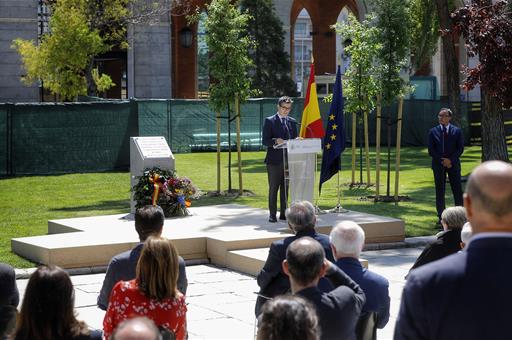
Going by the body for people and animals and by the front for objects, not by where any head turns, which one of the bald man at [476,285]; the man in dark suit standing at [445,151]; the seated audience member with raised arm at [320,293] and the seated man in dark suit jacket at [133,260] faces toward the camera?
the man in dark suit standing

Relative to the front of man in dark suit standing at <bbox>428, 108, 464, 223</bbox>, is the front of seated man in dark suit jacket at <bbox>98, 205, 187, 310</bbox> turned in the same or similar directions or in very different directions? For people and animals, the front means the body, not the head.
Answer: very different directions

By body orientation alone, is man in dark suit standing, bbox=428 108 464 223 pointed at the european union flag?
no

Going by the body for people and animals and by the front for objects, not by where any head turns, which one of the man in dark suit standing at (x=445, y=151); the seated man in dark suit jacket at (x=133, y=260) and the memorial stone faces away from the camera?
the seated man in dark suit jacket

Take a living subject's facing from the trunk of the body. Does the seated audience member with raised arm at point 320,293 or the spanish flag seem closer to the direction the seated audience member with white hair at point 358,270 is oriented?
the spanish flag

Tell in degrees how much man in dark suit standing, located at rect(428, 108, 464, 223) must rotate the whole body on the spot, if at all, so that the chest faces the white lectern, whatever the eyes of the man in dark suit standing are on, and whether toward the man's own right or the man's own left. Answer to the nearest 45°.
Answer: approximately 45° to the man's own right

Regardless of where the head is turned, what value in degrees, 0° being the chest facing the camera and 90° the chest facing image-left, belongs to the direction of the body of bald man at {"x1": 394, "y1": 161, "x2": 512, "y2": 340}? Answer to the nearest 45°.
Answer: approximately 180°

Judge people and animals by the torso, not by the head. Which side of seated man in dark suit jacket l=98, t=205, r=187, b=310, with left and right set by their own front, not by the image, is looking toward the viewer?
back

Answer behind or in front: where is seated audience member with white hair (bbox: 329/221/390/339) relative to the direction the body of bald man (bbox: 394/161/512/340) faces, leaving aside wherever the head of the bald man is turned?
in front

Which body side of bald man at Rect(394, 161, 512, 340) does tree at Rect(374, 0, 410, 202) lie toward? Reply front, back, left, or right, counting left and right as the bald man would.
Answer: front

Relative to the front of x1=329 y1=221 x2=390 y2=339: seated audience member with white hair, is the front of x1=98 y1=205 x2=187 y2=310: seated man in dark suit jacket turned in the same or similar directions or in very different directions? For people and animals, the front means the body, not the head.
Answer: same or similar directions

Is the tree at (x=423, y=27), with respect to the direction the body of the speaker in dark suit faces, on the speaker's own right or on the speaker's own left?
on the speaker's own left

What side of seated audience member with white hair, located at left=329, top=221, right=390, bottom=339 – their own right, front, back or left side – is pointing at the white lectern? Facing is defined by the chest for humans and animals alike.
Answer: front

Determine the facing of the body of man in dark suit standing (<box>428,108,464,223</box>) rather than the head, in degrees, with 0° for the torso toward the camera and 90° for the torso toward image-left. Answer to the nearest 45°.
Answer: approximately 0°

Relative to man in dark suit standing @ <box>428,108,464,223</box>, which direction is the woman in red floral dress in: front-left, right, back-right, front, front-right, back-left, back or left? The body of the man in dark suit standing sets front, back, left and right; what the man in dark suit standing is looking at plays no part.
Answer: front

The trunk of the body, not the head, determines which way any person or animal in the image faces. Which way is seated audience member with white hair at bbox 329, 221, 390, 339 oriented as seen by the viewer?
away from the camera

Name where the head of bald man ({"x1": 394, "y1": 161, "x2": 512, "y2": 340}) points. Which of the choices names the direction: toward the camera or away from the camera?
away from the camera

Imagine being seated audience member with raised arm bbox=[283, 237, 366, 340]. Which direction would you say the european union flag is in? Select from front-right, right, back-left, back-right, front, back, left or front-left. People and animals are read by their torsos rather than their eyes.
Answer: front

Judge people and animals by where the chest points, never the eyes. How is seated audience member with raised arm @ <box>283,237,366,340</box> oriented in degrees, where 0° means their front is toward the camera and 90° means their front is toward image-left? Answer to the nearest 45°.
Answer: approximately 180°

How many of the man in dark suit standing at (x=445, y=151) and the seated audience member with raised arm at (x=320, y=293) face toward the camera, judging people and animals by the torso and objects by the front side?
1

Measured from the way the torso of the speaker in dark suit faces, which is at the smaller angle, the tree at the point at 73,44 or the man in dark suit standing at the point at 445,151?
the man in dark suit standing
